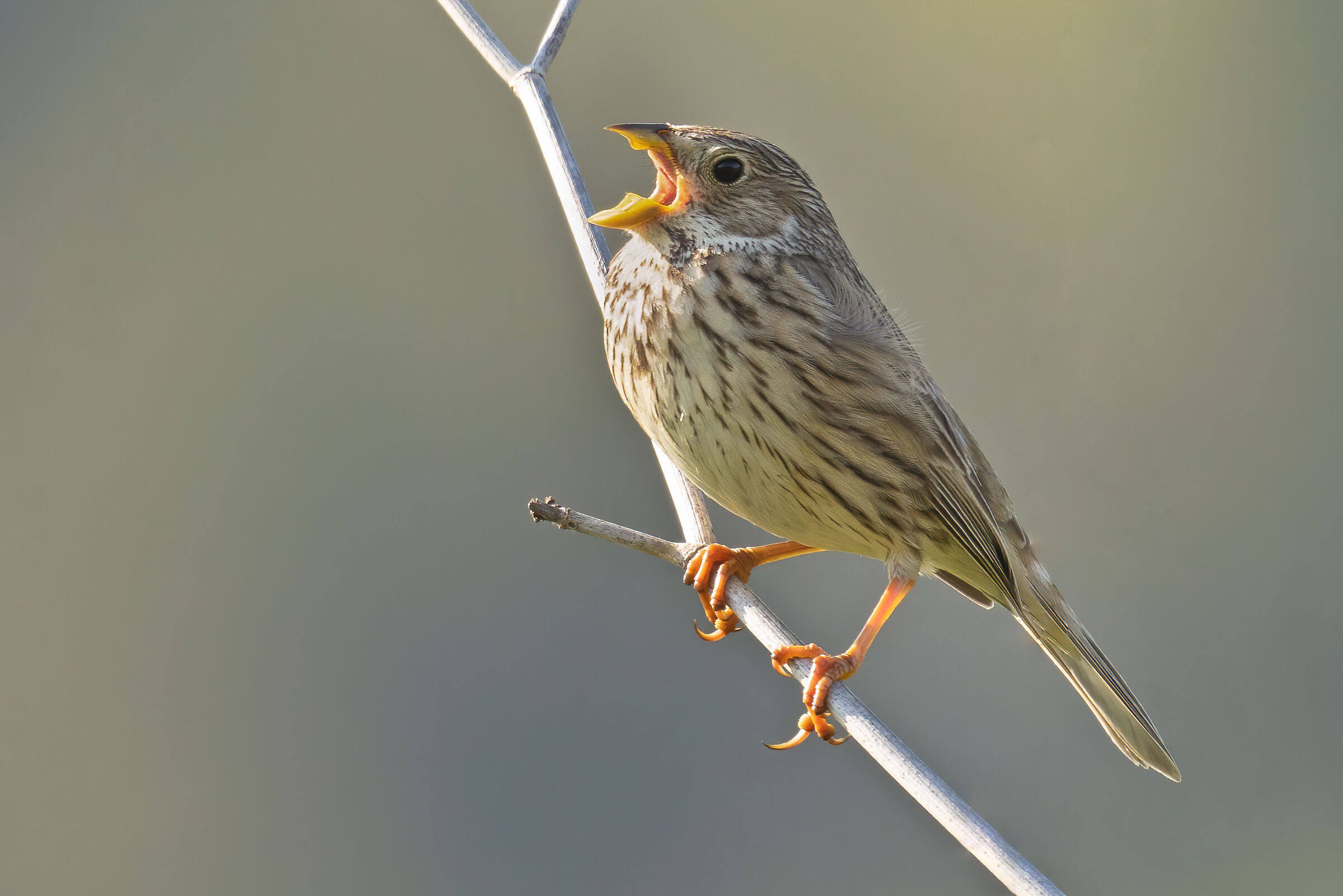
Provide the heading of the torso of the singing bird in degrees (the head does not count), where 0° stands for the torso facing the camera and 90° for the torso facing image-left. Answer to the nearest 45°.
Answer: approximately 90°
